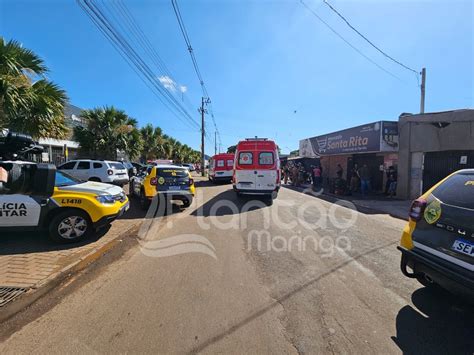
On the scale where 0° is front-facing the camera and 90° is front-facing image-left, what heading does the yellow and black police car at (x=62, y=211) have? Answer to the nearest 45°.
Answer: approximately 315°

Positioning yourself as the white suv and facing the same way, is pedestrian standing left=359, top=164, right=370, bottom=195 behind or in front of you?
behind

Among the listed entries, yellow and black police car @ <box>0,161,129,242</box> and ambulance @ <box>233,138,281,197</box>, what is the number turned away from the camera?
1

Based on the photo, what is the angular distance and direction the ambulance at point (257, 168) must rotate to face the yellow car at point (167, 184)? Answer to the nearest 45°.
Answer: approximately 135° to its left

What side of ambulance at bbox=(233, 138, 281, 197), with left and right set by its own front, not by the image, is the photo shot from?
back

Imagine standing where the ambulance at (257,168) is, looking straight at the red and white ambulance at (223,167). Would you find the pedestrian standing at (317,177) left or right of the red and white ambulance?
right

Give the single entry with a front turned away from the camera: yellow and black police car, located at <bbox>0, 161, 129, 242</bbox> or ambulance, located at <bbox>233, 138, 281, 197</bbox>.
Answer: the ambulance

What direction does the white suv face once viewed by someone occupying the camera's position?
facing away from the viewer and to the left of the viewer

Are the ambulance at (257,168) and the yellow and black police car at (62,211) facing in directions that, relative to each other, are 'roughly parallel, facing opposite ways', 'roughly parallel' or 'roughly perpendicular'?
roughly perpendicular

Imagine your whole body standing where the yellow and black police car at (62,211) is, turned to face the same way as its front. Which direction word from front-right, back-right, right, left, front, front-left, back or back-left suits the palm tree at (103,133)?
back-left

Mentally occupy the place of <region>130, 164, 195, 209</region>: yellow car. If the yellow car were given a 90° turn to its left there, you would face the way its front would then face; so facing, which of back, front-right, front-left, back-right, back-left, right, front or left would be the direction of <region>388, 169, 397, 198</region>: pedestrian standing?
back-left
